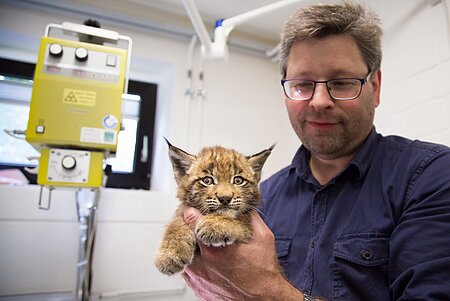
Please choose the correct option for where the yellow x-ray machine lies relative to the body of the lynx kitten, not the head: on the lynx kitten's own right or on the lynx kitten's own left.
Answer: on the lynx kitten's own right

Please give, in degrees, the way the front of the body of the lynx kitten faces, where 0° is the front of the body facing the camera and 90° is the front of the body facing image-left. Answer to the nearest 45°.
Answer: approximately 0°

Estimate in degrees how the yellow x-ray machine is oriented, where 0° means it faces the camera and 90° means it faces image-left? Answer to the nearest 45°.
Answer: approximately 0°

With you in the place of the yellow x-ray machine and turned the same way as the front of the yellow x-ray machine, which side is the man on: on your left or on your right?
on your left

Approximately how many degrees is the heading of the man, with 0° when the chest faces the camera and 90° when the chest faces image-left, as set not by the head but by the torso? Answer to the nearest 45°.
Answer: approximately 45°

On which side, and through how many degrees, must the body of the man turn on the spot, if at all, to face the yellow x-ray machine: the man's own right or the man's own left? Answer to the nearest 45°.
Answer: approximately 45° to the man's own right

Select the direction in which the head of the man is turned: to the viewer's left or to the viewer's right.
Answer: to the viewer's left

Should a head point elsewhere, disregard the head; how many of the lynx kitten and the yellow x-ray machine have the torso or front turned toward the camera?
2
